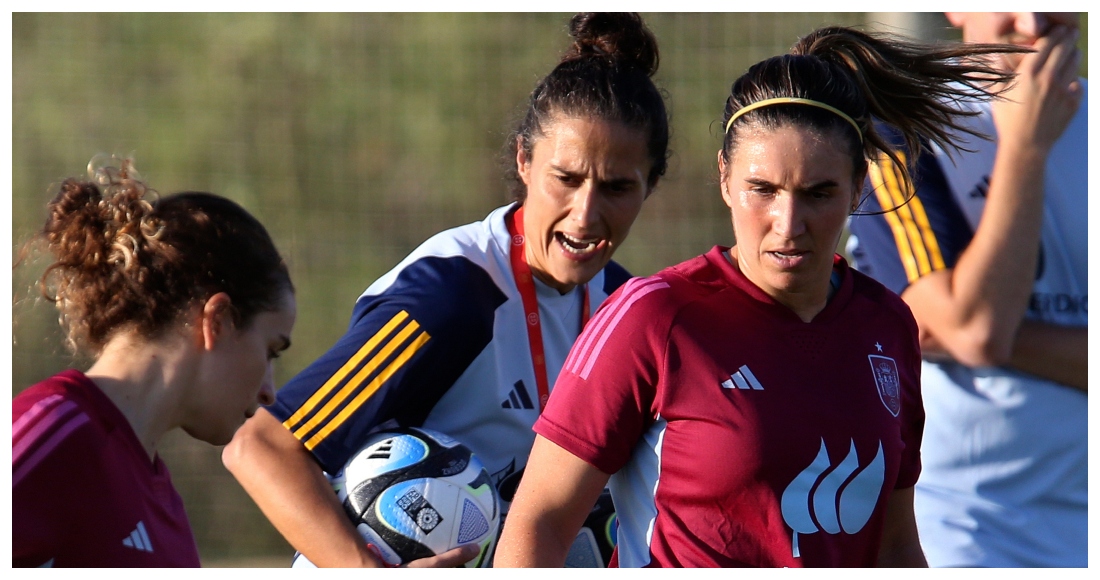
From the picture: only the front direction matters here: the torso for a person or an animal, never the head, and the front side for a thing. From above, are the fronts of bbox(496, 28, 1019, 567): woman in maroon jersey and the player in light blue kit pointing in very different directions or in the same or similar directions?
same or similar directions

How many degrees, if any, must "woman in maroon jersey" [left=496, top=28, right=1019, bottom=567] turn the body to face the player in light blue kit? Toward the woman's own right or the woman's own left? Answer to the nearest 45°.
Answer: approximately 90° to the woman's own left

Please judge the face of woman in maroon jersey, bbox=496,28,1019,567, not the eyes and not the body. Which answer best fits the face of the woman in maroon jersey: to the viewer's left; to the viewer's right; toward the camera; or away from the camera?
toward the camera

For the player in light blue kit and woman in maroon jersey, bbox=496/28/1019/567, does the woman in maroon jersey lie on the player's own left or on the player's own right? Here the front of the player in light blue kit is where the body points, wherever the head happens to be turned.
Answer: on the player's own right

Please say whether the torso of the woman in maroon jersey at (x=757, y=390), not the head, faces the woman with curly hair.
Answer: no

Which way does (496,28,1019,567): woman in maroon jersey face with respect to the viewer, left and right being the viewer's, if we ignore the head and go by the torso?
facing the viewer and to the right of the viewer

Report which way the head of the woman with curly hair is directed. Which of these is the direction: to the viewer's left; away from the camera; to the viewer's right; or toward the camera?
to the viewer's right

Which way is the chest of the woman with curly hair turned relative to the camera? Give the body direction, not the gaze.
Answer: to the viewer's right

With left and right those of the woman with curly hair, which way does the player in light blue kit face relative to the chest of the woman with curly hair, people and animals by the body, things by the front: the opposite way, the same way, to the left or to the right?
to the right

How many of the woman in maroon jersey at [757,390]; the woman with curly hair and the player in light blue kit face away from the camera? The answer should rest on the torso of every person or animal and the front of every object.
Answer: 0

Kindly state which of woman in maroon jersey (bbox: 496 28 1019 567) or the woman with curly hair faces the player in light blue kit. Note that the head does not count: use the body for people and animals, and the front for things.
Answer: the woman with curly hair

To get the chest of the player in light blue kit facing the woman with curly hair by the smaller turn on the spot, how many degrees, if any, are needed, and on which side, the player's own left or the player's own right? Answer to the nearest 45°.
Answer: approximately 90° to the player's own right

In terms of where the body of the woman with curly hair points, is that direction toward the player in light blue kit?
yes
